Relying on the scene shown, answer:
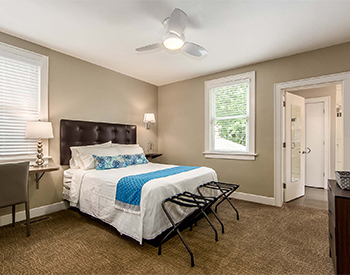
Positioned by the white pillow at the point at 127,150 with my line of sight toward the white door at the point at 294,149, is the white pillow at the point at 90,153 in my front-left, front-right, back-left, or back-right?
back-right

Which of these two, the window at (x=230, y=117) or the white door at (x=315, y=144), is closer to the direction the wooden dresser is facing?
the window

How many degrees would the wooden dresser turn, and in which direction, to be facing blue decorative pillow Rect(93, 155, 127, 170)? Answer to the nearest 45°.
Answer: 0° — it already faces it

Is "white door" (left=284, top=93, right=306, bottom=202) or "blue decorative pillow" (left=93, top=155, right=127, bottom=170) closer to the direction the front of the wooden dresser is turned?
the blue decorative pillow

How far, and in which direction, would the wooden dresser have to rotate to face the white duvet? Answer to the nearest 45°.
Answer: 0° — it already faces it

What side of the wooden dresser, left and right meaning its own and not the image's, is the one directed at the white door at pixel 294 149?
right

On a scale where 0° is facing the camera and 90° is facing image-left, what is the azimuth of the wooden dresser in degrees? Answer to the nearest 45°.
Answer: approximately 90°

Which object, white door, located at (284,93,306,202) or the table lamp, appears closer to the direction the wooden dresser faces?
the table lamp
